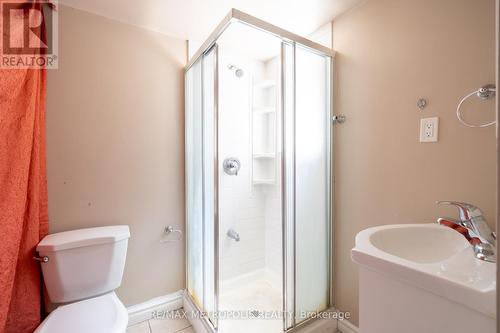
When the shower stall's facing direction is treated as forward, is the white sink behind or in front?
in front

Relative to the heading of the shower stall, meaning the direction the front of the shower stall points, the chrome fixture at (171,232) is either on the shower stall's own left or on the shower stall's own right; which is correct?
on the shower stall's own right

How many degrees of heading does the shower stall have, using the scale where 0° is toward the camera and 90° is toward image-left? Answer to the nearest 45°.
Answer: approximately 0°

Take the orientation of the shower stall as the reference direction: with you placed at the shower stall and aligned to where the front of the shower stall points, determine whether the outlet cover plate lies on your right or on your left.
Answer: on your left

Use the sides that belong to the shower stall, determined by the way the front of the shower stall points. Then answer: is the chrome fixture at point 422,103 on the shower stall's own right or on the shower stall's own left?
on the shower stall's own left
